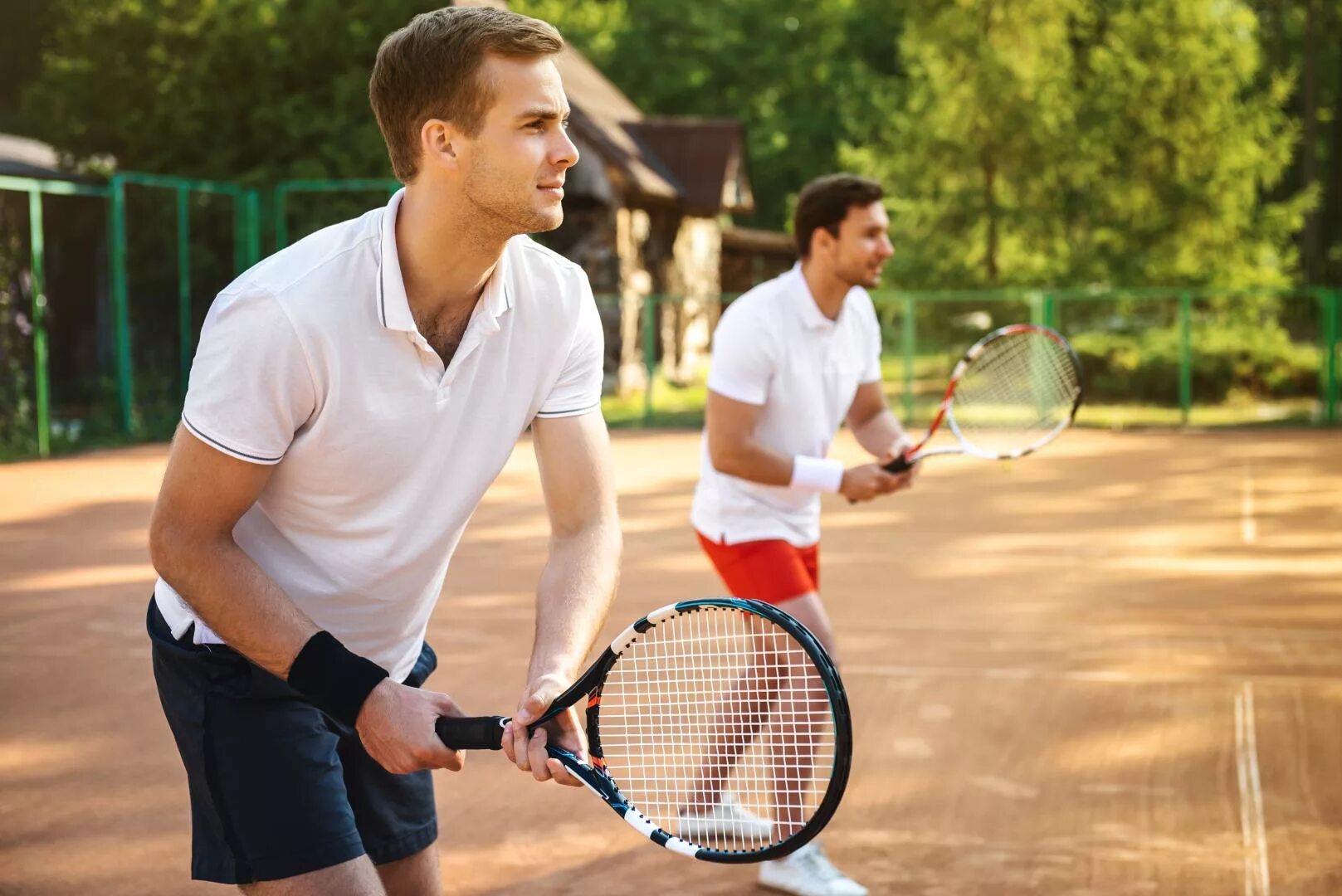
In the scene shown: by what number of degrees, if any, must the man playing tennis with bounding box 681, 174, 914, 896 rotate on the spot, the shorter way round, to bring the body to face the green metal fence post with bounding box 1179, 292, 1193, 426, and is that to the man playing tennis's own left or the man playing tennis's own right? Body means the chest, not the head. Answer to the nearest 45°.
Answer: approximately 135° to the man playing tennis's own left

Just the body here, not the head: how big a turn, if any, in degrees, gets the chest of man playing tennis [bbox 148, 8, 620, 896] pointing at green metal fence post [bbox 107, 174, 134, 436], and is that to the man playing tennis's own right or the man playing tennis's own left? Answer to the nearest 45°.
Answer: approximately 135° to the man playing tennis's own left

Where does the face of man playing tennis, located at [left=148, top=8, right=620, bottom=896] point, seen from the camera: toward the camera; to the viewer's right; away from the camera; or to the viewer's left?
to the viewer's right

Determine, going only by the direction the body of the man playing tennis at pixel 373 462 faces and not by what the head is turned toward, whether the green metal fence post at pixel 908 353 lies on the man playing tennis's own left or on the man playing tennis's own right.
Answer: on the man playing tennis's own left

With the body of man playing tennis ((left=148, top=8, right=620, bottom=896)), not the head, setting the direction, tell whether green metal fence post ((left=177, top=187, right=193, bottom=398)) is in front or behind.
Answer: behind

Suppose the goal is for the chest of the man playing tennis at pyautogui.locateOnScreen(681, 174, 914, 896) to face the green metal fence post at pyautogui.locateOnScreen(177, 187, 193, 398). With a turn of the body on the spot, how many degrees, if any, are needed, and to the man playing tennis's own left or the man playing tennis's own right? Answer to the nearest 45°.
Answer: approximately 180°

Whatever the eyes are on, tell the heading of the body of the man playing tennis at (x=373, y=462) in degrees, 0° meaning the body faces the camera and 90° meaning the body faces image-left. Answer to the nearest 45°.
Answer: approximately 315°

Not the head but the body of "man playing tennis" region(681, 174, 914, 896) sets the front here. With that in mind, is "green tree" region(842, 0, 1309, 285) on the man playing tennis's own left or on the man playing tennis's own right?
on the man playing tennis's own left

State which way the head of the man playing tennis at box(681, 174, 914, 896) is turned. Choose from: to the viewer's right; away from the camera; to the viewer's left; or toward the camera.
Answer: to the viewer's right

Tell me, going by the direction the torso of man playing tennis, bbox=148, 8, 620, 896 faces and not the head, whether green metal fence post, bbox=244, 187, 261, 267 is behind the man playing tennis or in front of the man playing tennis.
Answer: behind

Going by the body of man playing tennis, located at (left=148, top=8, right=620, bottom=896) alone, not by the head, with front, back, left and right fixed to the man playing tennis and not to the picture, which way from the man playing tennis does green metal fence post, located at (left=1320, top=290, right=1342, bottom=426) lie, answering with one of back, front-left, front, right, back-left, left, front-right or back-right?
left
